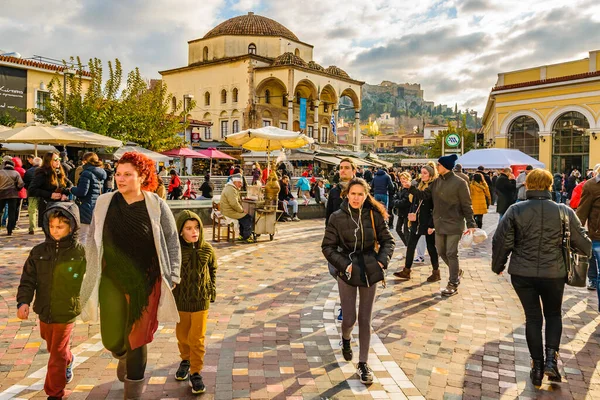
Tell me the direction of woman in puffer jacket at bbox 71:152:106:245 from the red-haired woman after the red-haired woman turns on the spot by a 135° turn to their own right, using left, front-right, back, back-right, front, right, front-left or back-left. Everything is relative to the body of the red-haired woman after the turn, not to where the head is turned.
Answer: front-right

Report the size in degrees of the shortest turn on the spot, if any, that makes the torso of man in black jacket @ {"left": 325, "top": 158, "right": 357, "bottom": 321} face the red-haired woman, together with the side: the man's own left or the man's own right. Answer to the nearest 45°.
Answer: approximately 45° to the man's own right

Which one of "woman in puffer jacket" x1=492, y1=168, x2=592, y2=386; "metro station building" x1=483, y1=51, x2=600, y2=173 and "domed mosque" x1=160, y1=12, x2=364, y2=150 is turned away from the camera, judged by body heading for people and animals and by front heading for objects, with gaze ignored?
the woman in puffer jacket

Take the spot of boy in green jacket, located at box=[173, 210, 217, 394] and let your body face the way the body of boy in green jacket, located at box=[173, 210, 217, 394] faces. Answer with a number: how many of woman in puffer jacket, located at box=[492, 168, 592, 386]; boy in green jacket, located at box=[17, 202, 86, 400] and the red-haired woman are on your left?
1

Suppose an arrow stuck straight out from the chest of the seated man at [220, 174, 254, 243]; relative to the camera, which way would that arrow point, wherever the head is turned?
to the viewer's right

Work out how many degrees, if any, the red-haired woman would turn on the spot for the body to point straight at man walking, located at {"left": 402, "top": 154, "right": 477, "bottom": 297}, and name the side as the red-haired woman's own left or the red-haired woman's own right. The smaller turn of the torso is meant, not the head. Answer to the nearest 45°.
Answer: approximately 135° to the red-haired woman's own left

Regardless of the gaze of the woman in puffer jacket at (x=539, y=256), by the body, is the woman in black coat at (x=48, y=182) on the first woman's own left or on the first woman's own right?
on the first woman's own left

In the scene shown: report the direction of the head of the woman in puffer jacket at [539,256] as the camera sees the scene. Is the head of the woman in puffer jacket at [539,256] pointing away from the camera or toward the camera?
away from the camera

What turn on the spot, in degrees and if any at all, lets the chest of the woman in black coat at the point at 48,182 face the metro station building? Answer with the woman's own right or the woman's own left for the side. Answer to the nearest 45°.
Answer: approximately 45° to the woman's own left

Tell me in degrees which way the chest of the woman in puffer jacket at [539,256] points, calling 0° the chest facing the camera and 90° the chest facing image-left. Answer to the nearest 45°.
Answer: approximately 180°

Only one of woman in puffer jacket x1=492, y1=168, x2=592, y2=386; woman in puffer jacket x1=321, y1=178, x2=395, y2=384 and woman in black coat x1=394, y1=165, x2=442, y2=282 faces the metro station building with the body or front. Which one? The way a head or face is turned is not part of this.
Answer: woman in puffer jacket x1=492, y1=168, x2=592, y2=386

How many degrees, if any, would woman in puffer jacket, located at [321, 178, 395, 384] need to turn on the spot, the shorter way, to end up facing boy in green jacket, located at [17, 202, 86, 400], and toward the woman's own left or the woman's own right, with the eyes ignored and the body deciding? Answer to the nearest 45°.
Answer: approximately 45° to the woman's own right

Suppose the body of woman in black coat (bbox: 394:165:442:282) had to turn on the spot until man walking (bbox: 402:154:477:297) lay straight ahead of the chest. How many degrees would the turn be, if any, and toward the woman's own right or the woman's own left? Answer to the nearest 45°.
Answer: approximately 90° to the woman's own left

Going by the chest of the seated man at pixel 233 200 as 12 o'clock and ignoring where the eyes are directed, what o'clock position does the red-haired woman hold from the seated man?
The red-haired woman is roughly at 3 o'clock from the seated man.
